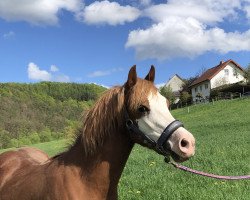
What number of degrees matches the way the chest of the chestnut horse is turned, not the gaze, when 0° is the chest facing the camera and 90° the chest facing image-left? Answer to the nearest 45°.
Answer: approximately 315°
